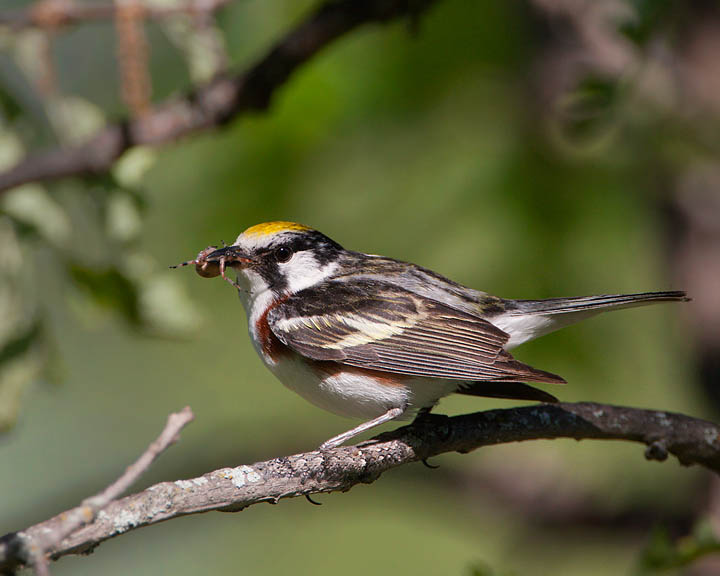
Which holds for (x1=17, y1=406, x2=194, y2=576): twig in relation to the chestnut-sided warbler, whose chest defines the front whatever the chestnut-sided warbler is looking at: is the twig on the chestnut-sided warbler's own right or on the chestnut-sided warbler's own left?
on the chestnut-sided warbler's own left

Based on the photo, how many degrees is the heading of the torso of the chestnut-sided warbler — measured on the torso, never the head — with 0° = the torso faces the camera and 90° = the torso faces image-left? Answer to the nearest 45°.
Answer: approximately 90°
